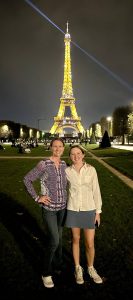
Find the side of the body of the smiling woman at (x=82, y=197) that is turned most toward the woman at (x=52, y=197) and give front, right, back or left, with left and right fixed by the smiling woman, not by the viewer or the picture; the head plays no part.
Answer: right

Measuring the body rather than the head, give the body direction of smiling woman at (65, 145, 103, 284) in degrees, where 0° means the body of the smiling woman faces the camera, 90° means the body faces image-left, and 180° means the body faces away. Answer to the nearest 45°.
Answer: approximately 0°
